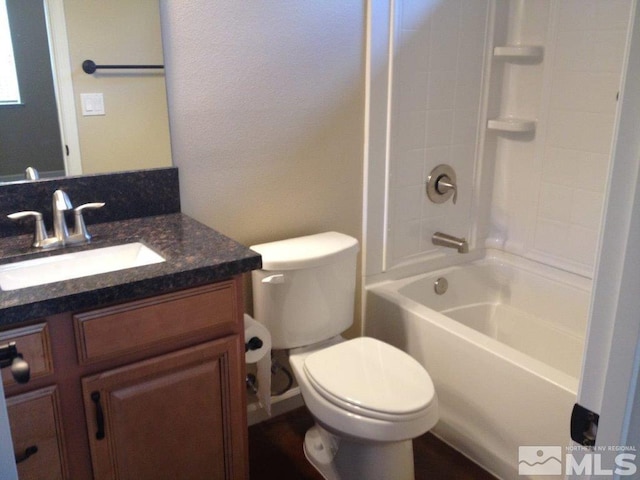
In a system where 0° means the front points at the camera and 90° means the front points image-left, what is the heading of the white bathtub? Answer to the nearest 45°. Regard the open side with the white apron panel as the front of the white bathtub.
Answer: approximately 45°

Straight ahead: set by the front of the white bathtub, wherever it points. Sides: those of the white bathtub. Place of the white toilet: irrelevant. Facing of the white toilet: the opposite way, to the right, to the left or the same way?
to the left

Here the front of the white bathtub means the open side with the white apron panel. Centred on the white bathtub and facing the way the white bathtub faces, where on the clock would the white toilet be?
The white toilet is roughly at 12 o'clock from the white bathtub.

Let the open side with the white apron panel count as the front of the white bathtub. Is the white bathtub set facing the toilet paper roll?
yes

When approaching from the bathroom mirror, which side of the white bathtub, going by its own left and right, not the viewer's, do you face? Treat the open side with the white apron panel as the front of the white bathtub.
front

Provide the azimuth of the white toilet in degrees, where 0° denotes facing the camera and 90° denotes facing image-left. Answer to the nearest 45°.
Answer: approximately 315°

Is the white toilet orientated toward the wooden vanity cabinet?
no

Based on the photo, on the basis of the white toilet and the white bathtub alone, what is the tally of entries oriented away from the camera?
0

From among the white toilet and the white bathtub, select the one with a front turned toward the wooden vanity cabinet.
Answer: the white bathtub

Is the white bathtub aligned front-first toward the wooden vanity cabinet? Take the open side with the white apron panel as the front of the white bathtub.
yes

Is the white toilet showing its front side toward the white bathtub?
no
